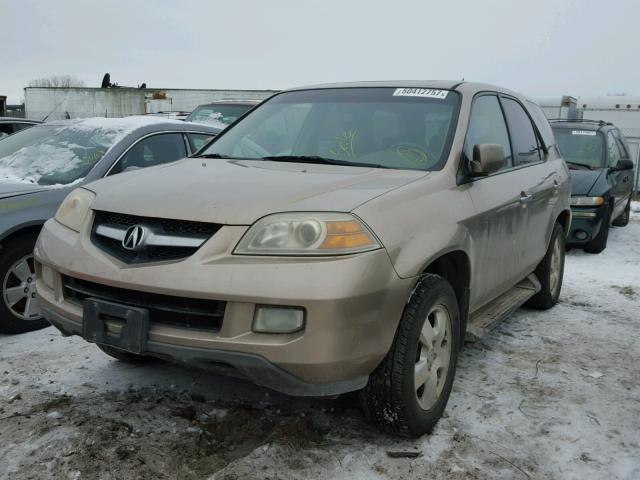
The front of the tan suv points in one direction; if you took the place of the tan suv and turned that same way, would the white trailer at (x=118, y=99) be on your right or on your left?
on your right

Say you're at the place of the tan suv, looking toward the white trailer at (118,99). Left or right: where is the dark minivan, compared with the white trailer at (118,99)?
right

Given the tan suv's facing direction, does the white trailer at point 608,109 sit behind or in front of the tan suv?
behind

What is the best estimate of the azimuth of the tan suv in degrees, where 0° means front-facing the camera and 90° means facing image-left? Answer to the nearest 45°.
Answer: approximately 45°

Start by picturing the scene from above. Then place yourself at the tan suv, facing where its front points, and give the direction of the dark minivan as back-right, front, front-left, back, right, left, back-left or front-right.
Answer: back
